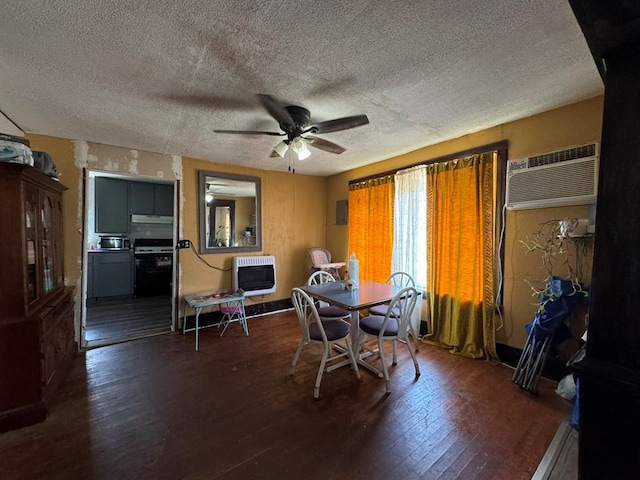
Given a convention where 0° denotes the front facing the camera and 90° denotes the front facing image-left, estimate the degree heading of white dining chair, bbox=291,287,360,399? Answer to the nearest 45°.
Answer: approximately 225°

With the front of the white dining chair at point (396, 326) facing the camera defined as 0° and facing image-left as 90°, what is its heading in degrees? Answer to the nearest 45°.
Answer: approximately 135°

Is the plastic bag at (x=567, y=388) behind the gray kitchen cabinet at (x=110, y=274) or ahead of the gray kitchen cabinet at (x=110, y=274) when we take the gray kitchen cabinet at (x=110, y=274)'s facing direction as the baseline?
ahead

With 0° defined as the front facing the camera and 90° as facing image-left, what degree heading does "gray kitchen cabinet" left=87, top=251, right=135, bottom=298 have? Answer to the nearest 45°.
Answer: approximately 0°

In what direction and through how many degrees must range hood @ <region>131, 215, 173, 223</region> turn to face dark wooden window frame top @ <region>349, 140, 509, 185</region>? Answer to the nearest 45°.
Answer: approximately 45° to its left

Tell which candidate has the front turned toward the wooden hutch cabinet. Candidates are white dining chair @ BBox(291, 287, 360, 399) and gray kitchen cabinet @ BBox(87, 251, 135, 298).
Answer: the gray kitchen cabinet

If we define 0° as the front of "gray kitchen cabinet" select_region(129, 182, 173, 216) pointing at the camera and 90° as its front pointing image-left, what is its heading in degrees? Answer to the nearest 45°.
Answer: approximately 0°

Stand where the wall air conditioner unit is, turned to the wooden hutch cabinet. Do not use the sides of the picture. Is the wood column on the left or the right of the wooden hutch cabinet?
left

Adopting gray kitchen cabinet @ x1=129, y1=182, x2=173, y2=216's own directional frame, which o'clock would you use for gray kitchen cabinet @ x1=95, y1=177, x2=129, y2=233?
gray kitchen cabinet @ x1=95, y1=177, x2=129, y2=233 is roughly at 3 o'clock from gray kitchen cabinet @ x1=129, y1=182, x2=173, y2=216.

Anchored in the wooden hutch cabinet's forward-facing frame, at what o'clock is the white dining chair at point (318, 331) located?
The white dining chair is roughly at 1 o'clock from the wooden hutch cabinet.
